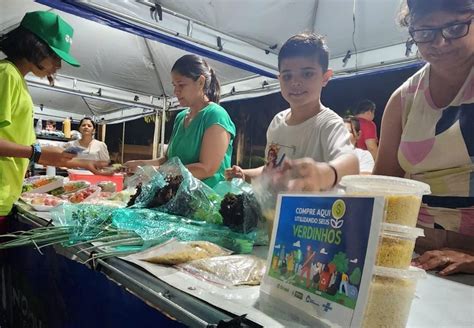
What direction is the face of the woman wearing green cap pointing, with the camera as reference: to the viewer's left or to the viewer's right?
to the viewer's right

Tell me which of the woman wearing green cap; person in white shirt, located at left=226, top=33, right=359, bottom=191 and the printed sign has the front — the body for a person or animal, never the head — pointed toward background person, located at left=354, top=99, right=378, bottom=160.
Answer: the woman wearing green cap

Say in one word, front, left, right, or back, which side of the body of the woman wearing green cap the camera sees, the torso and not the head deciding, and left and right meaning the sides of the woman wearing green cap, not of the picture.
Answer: right

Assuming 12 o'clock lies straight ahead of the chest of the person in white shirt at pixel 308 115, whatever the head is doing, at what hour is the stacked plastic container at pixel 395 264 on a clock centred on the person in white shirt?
The stacked plastic container is roughly at 10 o'clock from the person in white shirt.

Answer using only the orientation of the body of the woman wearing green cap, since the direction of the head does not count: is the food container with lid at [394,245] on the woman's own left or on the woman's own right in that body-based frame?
on the woman's own right

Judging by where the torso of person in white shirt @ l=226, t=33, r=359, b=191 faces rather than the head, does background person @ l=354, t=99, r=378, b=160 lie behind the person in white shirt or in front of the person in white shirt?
behind

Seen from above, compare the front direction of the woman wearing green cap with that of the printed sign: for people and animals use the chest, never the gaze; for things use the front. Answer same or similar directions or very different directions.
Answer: very different directions

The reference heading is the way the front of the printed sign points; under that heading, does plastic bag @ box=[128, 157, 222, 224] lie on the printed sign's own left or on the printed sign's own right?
on the printed sign's own right

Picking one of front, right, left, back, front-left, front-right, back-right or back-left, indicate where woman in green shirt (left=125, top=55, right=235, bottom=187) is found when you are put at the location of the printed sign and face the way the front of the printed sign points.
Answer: right

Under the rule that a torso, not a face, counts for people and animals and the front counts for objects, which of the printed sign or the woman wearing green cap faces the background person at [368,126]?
the woman wearing green cap

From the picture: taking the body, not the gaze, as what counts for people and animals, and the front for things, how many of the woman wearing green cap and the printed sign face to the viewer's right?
1

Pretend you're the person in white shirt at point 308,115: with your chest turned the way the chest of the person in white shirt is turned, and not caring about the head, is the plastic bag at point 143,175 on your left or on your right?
on your right
